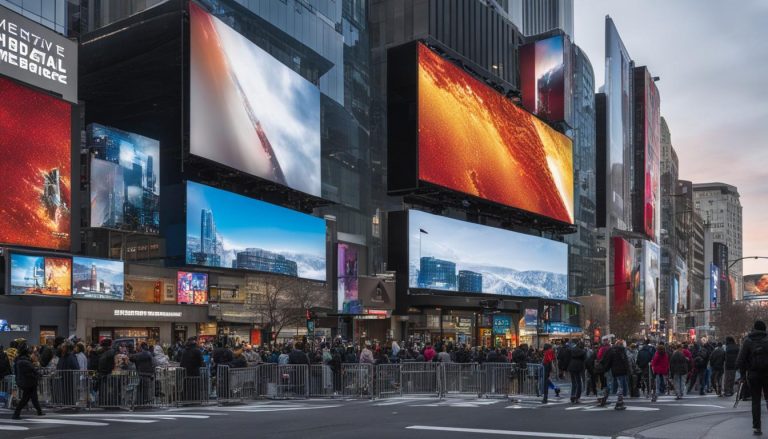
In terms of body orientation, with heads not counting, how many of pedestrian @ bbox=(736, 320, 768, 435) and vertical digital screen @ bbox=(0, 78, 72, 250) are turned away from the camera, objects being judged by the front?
1

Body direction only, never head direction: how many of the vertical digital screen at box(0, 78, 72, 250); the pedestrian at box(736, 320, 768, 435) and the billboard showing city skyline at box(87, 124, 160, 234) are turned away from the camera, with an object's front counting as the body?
1

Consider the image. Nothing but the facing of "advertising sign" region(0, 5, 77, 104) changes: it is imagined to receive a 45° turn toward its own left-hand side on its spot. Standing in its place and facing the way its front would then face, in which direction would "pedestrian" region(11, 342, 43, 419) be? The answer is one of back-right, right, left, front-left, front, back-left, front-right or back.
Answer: right

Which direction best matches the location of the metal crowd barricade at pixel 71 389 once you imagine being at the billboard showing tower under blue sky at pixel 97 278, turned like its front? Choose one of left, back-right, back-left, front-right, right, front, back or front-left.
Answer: front-right

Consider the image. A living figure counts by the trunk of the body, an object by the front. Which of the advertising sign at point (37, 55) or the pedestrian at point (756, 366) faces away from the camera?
the pedestrian

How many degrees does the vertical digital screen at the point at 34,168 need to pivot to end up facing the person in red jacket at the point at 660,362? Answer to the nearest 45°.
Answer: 0° — it already faces them

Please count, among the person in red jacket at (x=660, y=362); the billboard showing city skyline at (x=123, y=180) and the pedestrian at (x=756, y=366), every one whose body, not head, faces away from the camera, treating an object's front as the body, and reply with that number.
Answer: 2

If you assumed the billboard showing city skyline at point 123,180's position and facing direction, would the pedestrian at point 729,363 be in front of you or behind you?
in front

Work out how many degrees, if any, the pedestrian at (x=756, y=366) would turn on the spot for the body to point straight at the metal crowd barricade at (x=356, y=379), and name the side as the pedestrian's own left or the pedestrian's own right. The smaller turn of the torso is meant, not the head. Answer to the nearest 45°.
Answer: approximately 45° to the pedestrian's own left

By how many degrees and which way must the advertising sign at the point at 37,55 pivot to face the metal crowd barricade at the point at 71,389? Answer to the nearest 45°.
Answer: approximately 45° to its right

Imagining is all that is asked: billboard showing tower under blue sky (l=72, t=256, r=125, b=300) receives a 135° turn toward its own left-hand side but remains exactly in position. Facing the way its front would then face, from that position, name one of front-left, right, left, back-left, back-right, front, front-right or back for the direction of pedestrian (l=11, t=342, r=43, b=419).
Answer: back

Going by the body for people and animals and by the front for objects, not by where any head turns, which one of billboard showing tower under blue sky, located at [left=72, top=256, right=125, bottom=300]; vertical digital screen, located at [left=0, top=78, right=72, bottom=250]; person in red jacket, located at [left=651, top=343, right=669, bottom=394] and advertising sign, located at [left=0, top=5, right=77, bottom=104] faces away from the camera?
the person in red jacket

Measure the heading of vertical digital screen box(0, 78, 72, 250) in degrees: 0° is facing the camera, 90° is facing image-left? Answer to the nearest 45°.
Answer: approximately 315°

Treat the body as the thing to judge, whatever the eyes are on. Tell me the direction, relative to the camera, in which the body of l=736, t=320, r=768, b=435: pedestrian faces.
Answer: away from the camera

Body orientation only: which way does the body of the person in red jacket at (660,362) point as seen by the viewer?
away from the camera
